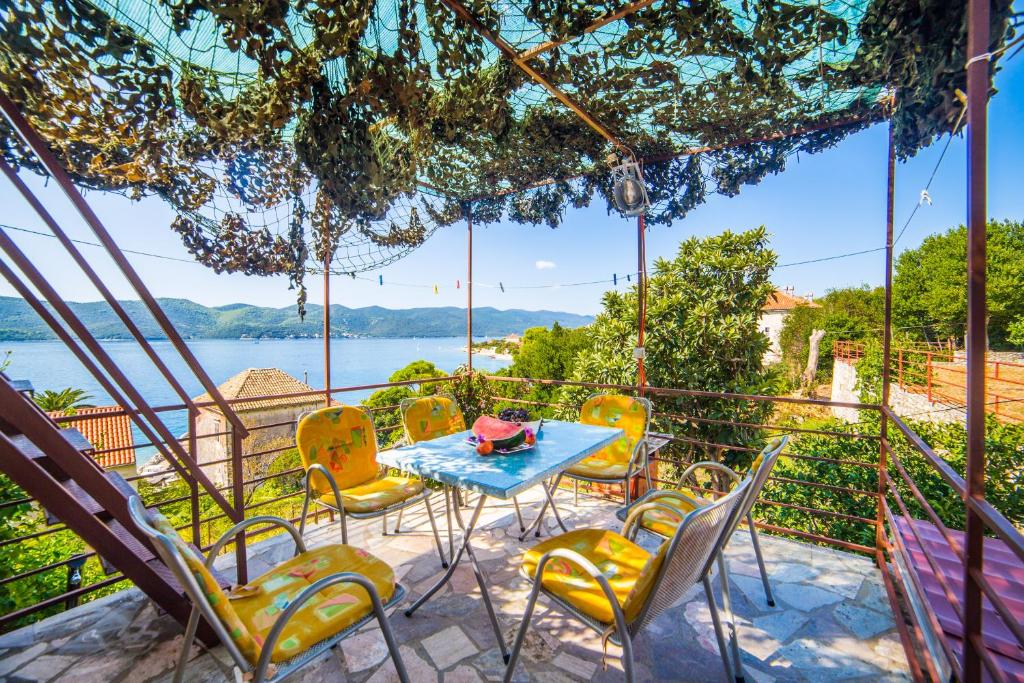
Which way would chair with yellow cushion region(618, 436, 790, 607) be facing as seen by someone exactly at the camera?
facing to the left of the viewer

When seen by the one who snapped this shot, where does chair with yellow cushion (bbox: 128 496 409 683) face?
facing away from the viewer and to the right of the viewer

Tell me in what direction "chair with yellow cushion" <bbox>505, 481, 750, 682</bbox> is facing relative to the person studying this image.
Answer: facing away from the viewer and to the left of the viewer

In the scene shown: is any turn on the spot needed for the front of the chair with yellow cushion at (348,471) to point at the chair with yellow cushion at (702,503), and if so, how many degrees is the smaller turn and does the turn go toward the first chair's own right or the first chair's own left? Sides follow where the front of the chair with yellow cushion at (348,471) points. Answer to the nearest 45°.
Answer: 0° — it already faces it

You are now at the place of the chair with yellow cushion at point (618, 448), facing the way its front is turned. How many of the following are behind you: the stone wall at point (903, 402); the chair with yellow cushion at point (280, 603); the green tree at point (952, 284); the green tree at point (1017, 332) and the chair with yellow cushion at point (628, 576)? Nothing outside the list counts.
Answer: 3

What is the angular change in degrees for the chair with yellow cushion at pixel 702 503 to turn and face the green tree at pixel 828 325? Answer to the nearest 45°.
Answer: approximately 90° to its right

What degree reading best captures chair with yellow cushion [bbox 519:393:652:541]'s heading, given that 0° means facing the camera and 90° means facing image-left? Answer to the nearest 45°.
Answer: approximately 45°

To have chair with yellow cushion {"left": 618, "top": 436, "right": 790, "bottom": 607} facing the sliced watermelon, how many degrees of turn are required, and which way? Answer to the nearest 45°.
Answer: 0° — it already faces it

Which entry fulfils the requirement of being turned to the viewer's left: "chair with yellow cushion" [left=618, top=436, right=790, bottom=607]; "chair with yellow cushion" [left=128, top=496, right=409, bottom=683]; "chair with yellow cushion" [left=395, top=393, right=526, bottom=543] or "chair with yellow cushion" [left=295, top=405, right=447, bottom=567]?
"chair with yellow cushion" [left=618, top=436, right=790, bottom=607]
